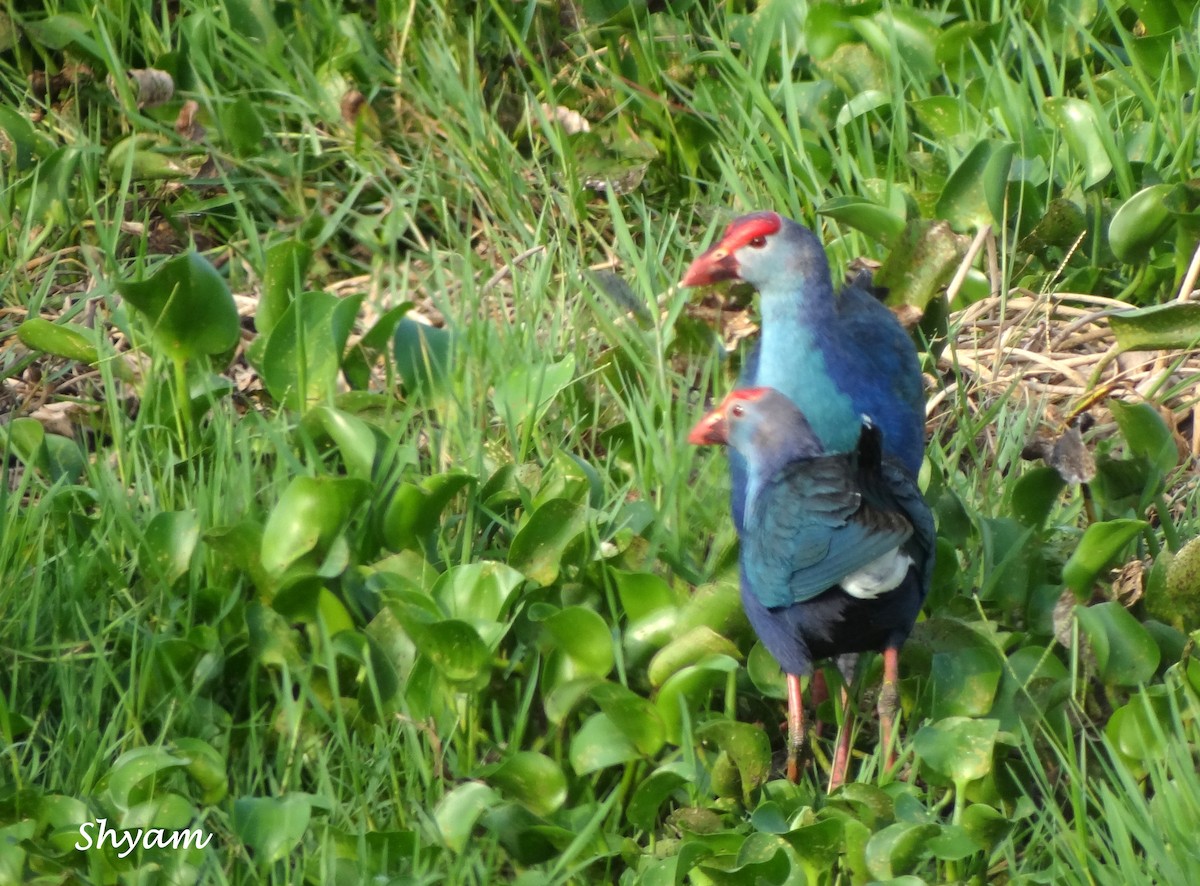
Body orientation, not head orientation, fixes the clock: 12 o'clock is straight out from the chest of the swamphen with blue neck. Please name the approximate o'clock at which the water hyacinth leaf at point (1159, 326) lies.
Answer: The water hyacinth leaf is roughly at 7 o'clock from the swamphen with blue neck.

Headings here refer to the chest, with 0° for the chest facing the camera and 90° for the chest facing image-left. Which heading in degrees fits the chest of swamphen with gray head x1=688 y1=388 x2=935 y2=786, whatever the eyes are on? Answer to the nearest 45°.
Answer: approximately 135°

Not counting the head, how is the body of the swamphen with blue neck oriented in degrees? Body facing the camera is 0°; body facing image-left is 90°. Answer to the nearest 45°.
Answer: approximately 45°

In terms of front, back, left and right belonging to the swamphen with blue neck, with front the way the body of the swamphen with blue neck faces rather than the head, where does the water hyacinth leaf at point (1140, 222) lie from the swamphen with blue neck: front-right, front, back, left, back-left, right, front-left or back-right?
back

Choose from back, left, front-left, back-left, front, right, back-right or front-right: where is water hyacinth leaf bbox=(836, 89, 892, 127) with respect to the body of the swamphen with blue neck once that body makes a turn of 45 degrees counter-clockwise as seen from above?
back

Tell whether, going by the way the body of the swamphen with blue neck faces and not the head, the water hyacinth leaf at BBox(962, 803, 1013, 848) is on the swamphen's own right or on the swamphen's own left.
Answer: on the swamphen's own left
